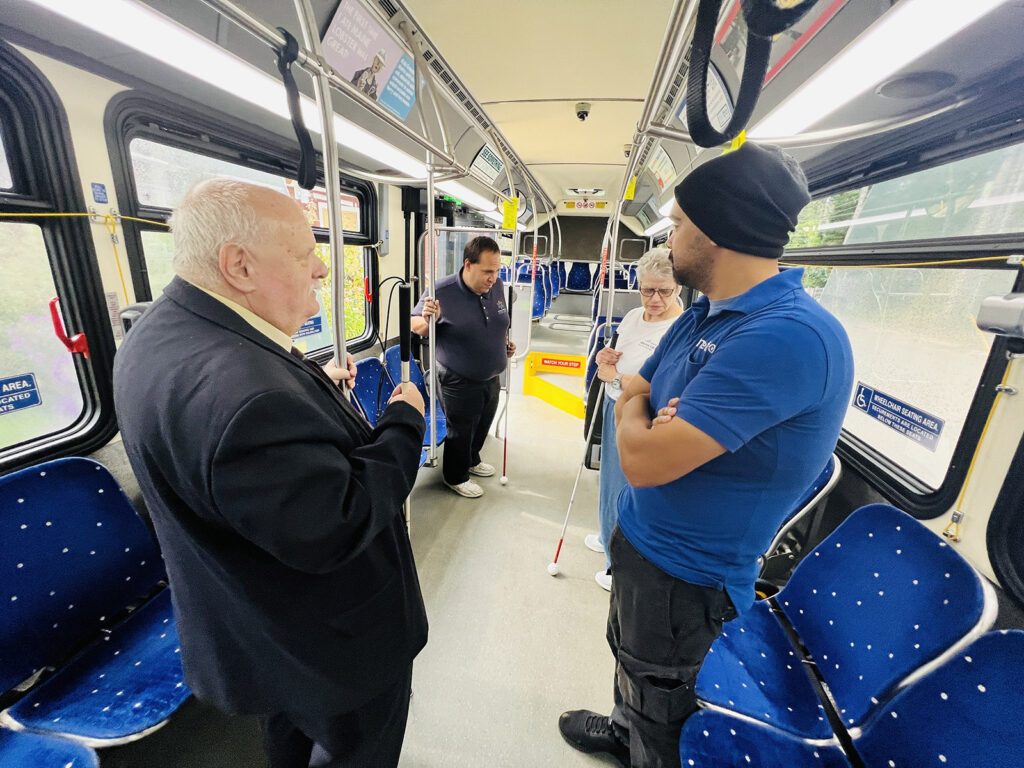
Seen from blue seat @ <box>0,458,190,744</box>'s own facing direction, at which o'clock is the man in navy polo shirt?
The man in navy polo shirt is roughly at 10 o'clock from the blue seat.

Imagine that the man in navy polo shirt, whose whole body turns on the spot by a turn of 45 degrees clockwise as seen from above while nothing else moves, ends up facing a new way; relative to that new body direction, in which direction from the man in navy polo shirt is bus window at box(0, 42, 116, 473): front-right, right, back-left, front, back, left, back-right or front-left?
front-right

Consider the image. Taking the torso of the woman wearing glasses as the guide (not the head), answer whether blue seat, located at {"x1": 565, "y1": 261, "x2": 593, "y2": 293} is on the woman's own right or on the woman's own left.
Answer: on the woman's own right

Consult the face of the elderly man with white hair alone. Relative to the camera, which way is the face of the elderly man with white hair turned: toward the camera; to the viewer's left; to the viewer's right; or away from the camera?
to the viewer's right

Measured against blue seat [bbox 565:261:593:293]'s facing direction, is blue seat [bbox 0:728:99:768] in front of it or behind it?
in front

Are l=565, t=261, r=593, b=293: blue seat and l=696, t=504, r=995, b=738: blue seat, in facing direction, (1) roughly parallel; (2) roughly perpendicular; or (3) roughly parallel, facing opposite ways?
roughly perpendicular

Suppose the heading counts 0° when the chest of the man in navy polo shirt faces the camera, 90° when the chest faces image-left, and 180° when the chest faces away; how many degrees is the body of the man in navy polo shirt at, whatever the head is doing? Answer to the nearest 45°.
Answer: approximately 315°

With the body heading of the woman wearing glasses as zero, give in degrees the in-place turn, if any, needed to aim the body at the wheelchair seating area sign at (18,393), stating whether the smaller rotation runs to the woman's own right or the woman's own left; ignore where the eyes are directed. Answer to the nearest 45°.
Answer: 0° — they already face it

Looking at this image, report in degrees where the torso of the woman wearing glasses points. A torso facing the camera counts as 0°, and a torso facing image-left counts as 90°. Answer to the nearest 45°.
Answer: approximately 45°

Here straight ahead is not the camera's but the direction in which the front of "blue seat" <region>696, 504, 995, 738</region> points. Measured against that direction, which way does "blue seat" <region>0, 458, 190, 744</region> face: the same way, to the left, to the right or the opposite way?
the opposite way
